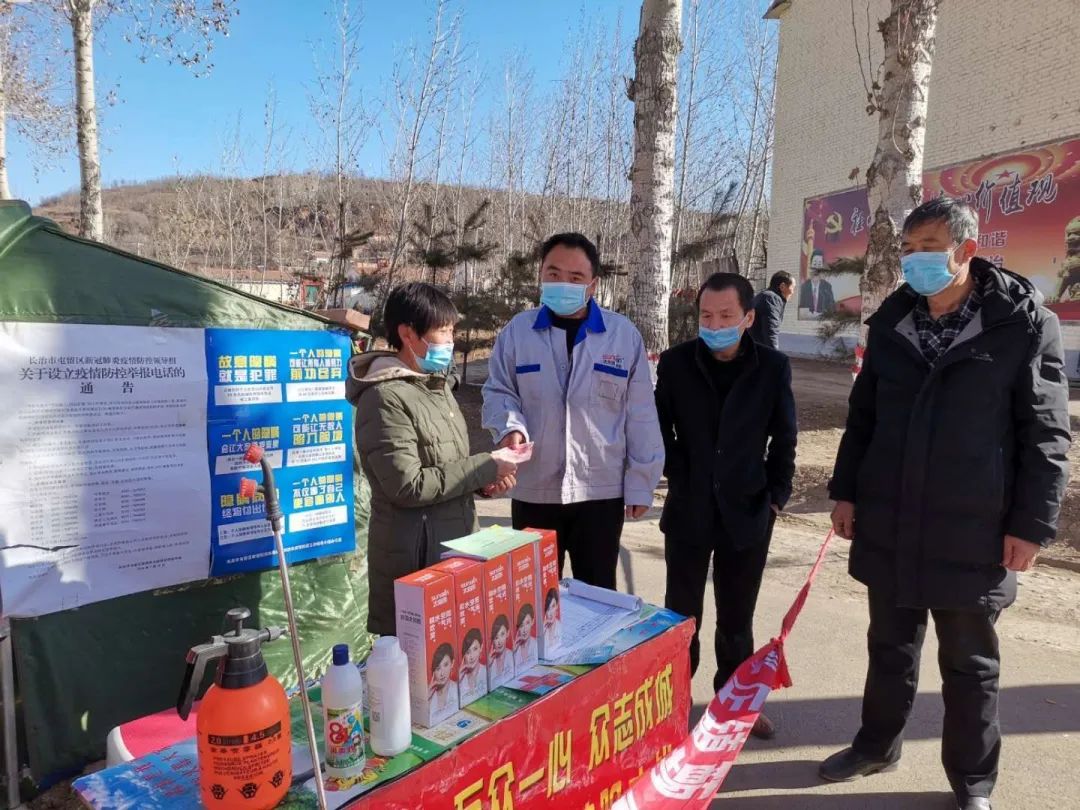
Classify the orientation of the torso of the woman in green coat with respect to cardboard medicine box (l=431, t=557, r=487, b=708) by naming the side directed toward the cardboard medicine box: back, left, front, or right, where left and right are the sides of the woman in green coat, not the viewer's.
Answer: right

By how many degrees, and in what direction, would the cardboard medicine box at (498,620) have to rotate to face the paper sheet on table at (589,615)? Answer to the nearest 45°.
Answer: approximately 90° to its left

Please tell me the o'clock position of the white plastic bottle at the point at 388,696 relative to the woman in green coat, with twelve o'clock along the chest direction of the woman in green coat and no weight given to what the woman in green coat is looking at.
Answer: The white plastic bottle is roughly at 3 o'clock from the woman in green coat.

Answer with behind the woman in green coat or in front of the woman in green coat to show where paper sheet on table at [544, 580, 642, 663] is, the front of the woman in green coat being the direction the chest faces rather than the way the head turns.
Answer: in front

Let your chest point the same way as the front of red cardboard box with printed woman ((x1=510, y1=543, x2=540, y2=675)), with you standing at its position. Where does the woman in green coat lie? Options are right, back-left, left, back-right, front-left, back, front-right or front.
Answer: back

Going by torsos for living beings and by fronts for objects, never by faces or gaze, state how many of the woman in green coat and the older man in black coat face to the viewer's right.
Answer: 1

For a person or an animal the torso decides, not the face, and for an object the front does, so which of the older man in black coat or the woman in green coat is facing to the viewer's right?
the woman in green coat

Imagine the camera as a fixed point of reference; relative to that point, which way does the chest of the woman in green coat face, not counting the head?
to the viewer's right

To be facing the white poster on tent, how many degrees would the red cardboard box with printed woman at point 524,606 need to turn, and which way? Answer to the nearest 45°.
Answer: approximately 135° to its right

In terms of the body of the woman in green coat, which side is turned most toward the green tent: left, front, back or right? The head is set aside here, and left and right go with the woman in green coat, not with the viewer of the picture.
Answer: back

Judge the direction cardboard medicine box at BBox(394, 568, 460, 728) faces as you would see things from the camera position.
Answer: facing the viewer and to the right of the viewer
